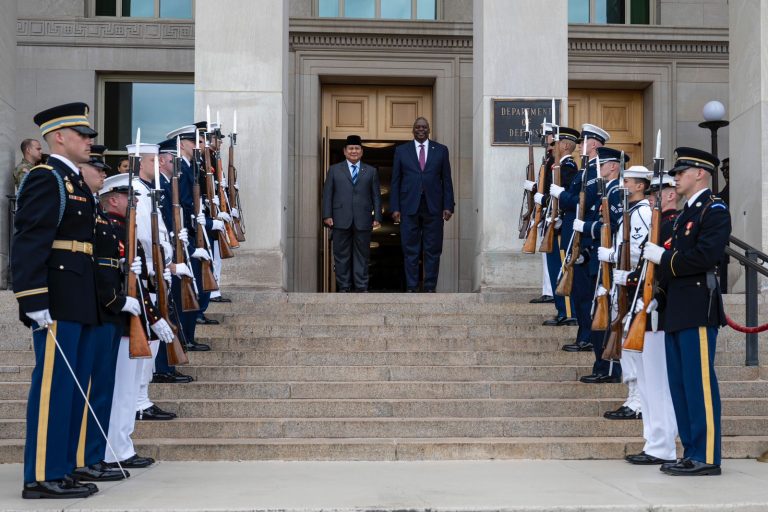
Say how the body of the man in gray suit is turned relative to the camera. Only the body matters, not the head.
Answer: toward the camera

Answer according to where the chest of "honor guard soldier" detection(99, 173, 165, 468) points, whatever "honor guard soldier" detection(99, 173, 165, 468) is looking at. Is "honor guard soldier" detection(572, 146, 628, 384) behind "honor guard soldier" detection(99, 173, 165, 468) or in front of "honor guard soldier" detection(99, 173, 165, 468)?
in front

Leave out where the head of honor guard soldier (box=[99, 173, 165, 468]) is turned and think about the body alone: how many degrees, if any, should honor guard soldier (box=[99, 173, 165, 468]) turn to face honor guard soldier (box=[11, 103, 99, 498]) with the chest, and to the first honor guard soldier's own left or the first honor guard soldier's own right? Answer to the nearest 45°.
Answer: approximately 90° to the first honor guard soldier's own right

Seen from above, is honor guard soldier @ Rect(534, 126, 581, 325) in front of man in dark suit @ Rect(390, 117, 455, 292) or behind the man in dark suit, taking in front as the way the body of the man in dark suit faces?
in front

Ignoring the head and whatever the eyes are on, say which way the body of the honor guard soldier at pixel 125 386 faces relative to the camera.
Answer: to the viewer's right

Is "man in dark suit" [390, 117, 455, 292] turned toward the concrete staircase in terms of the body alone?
yes

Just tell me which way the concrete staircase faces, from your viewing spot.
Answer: facing the viewer

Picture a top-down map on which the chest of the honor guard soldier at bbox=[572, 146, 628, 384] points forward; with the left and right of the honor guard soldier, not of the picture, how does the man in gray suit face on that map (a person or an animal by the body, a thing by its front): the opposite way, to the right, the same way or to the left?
to the left

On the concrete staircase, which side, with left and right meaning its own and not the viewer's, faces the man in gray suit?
back

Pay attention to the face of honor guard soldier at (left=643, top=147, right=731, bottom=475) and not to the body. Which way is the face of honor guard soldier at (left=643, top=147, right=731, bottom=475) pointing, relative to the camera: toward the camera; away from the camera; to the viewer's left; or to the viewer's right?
to the viewer's left

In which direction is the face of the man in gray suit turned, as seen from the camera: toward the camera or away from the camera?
toward the camera

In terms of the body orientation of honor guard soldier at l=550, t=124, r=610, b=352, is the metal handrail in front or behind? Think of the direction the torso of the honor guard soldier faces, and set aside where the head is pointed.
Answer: behind

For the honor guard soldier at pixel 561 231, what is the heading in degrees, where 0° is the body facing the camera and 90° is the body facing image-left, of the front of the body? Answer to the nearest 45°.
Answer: approximately 90°

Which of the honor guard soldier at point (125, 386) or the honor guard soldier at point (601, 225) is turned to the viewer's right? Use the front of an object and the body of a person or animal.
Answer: the honor guard soldier at point (125, 386)

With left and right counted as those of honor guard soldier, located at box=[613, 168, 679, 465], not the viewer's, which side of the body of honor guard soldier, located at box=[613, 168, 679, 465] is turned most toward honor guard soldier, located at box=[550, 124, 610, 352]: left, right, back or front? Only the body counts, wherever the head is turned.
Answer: right

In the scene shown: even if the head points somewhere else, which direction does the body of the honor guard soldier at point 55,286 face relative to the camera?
to the viewer's right

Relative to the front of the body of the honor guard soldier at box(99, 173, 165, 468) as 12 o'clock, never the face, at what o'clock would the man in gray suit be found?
The man in gray suit is roughly at 10 o'clock from the honor guard soldier.

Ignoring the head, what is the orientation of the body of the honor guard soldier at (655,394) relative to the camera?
to the viewer's left

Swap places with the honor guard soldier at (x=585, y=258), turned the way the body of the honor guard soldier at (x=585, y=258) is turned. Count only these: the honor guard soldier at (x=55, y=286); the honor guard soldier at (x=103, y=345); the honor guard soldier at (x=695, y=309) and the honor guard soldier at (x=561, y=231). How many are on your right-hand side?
1

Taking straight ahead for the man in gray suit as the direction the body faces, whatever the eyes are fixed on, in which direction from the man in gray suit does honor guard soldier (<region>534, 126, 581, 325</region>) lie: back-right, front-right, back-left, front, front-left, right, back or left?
front-left
